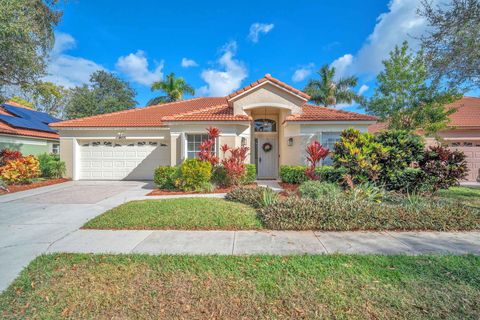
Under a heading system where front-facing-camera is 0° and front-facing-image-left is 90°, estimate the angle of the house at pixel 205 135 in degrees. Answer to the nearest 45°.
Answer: approximately 0°

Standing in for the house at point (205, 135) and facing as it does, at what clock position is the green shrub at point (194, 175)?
The green shrub is roughly at 12 o'clock from the house.

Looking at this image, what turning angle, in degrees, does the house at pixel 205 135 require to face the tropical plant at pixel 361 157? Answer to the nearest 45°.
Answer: approximately 45° to its left

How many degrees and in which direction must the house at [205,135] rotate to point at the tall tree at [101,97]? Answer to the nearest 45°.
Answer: approximately 135° to its right

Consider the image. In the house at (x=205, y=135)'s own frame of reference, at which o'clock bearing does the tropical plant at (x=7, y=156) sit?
The tropical plant is roughly at 3 o'clock from the house.

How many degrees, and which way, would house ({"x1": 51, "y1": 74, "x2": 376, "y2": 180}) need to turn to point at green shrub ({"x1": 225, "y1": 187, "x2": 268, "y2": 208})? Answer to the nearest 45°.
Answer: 0° — it already faces it

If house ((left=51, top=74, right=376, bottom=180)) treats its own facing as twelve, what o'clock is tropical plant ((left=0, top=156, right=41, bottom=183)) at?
The tropical plant is roughly at 3 o'clock from the house.

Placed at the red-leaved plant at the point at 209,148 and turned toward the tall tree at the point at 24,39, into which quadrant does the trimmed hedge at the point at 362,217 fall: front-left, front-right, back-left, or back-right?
back-left

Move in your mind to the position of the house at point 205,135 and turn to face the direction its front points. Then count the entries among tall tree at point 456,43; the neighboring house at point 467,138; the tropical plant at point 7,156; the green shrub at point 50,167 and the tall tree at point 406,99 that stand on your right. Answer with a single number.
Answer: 2

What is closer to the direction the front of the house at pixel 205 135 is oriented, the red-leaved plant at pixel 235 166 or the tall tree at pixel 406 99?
the red-leaved plant

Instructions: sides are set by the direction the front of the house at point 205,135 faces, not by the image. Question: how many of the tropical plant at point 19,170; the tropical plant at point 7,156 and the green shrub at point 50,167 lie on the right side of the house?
3

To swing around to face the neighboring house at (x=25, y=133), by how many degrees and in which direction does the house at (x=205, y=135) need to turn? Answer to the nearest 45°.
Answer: approximately 90° to its right

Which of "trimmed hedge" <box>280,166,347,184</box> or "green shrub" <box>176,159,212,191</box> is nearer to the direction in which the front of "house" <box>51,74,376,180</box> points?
the green shrub

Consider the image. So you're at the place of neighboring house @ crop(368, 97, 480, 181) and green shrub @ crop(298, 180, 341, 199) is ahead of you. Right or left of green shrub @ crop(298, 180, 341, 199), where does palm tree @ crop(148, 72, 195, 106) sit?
right

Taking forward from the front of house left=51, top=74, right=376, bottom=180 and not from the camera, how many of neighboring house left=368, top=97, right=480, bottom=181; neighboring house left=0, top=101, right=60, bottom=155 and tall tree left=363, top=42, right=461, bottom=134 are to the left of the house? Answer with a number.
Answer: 2
